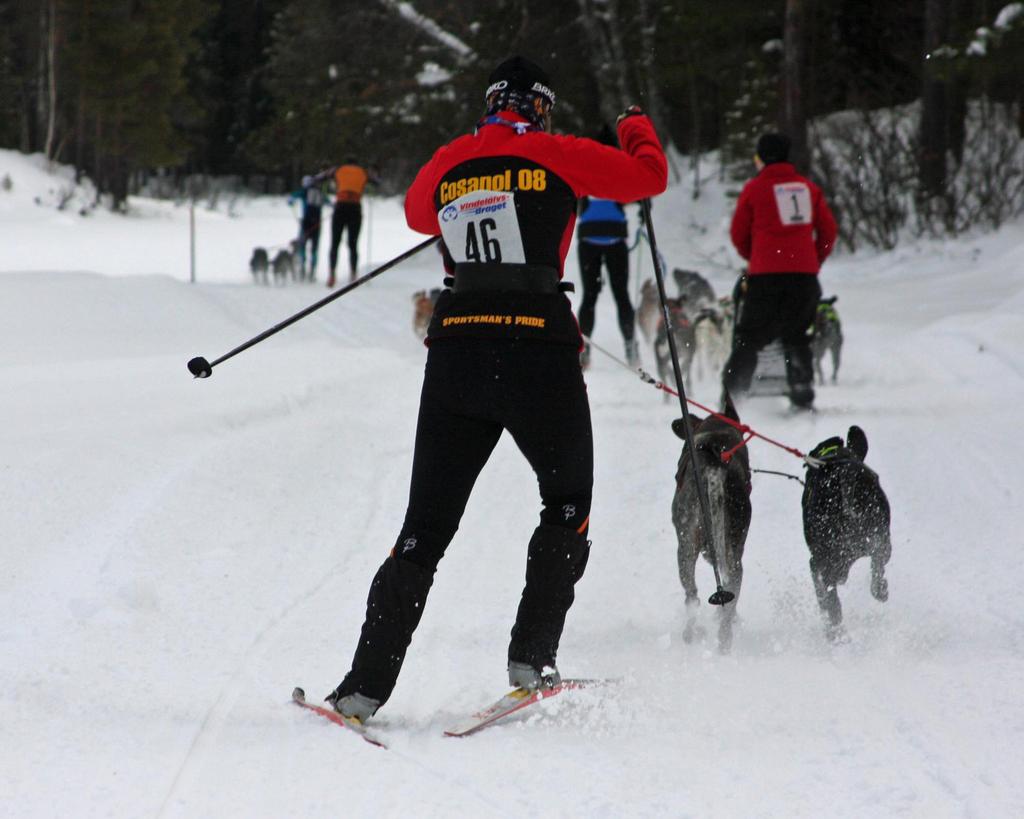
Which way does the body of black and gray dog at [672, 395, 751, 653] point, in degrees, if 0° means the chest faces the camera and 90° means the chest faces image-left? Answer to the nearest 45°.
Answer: approximately 180°

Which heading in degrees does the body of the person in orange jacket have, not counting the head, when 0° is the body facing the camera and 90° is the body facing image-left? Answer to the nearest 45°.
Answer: approximately 180°

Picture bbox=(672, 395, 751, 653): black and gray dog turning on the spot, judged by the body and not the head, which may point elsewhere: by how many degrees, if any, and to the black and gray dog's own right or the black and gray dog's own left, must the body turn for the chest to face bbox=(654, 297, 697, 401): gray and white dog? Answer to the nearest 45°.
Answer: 0° — it already faces it

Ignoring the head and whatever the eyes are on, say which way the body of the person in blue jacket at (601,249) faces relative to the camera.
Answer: away from the camera

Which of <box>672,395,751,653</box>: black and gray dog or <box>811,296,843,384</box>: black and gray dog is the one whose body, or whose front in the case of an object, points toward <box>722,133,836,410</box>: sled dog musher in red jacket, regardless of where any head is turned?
<box>672,395,751,653</box>: black and gray dog

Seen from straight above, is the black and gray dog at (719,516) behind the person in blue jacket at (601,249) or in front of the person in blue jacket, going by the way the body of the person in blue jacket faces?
behind

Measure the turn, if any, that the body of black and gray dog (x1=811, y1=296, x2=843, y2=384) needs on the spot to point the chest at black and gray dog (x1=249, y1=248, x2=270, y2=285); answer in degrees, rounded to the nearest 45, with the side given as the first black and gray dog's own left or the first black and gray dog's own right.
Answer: approximately 45° to the first black and gray dog's own left

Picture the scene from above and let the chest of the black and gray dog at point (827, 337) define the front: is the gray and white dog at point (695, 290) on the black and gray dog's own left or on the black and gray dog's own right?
on the black and gray dog's own left

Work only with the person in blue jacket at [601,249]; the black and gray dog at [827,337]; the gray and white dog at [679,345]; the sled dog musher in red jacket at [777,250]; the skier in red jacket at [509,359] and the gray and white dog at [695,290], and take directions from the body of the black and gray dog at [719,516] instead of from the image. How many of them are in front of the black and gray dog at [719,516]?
5

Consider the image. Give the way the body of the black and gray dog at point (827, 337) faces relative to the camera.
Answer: away from the camera

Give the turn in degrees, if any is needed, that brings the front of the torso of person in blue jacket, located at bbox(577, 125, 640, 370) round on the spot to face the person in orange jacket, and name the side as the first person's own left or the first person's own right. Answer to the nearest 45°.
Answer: approximately 45° to the first person's own left
